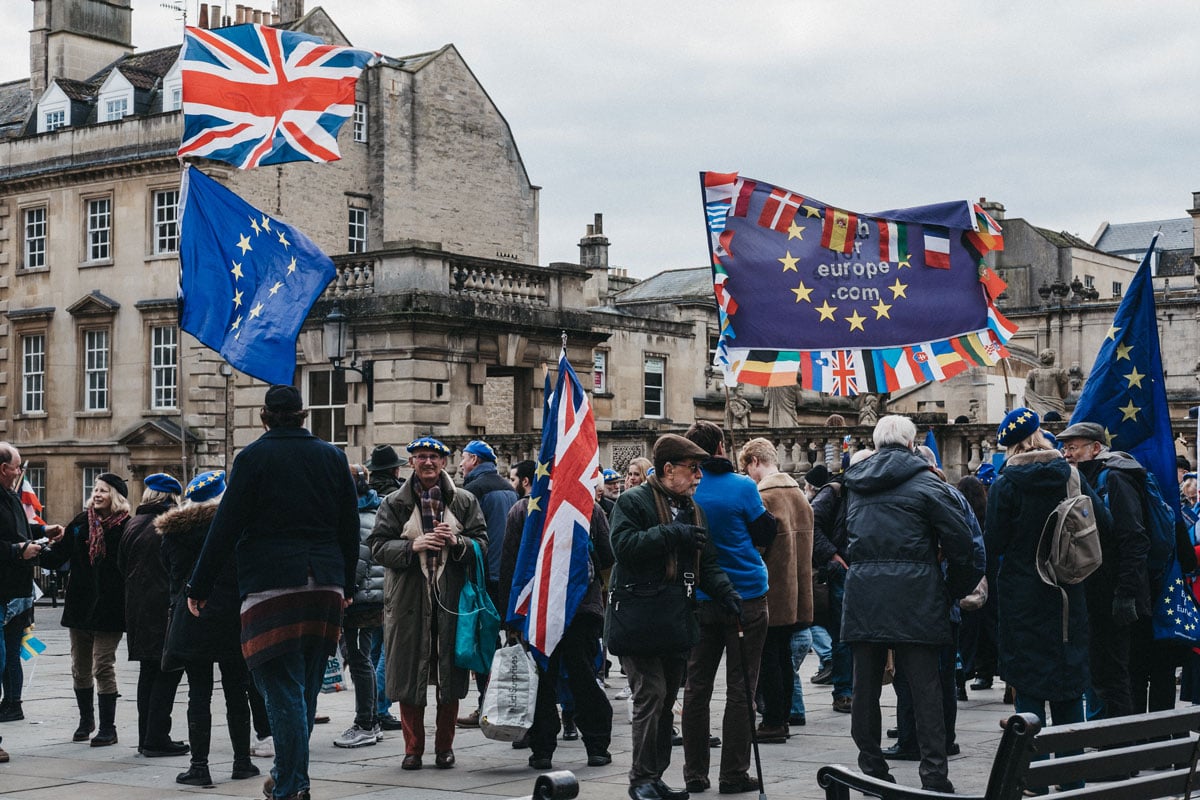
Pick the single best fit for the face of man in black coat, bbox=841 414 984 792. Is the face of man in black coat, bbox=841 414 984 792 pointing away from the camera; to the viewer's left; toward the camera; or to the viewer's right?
away from the camera

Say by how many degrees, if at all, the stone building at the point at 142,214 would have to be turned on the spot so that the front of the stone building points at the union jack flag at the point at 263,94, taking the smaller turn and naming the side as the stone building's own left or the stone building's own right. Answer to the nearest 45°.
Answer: approximately 45° to the stone building's own left

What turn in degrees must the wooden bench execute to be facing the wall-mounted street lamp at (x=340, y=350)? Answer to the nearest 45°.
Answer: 0° — it already faces it

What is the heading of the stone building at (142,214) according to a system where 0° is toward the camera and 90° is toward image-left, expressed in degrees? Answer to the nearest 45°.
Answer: approximately 45°
